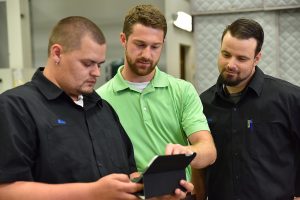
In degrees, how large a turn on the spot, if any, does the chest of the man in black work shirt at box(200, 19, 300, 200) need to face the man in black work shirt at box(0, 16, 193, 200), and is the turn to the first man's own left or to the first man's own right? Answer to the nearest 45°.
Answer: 0° — they already face them

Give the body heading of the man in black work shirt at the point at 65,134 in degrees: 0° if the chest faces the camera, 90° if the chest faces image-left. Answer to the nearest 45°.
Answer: approximately 315°

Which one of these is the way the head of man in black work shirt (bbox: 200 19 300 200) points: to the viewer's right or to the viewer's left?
to the viewer's left

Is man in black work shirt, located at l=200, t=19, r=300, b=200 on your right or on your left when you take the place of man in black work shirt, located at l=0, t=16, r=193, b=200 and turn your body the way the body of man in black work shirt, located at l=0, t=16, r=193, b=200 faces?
on your left

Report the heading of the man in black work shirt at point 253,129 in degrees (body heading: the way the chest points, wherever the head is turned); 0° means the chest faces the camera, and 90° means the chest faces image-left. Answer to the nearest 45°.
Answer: approximately 45°

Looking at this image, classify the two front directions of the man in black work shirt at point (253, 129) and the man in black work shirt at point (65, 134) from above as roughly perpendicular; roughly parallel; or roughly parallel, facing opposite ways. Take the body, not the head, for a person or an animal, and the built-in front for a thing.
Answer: roughly perpendicular

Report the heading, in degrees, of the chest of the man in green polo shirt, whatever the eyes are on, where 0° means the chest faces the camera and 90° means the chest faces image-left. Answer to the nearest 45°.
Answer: approximately 0°

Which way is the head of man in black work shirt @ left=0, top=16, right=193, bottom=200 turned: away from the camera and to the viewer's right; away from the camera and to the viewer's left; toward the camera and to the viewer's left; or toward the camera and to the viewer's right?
toward the camera and to the viewer's right

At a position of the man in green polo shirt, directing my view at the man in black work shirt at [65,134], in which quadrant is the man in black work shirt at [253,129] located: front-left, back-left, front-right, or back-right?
back-left
